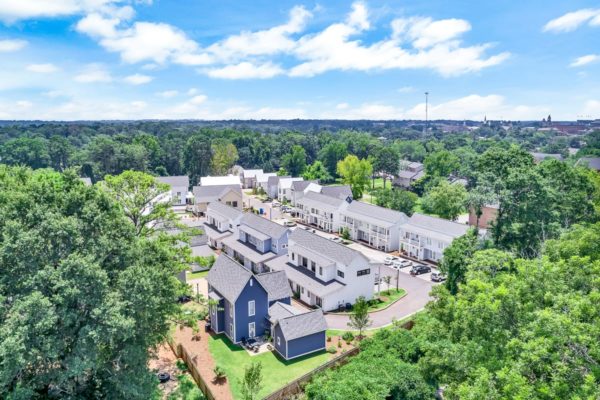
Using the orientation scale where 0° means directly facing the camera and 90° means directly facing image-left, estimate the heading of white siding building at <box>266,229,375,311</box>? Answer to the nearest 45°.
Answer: approximately 45°

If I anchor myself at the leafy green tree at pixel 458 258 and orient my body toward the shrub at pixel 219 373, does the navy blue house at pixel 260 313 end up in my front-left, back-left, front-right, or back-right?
front-right

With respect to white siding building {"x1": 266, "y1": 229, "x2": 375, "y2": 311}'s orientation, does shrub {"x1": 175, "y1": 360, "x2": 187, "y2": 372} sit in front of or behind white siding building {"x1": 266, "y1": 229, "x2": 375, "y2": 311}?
in front

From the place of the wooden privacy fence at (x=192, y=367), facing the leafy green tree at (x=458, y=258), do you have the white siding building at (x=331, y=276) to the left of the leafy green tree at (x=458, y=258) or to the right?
left

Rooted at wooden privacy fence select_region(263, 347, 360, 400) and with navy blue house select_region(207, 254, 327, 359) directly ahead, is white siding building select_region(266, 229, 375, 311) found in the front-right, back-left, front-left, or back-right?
front-right

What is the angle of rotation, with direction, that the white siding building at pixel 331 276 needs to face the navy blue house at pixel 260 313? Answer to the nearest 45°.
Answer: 0° — it already faces it

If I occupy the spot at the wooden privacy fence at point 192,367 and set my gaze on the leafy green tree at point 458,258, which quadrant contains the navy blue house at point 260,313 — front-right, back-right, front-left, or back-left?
front-left

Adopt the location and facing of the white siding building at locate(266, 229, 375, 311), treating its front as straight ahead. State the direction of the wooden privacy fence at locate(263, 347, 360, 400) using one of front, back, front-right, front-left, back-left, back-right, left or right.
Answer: front-left

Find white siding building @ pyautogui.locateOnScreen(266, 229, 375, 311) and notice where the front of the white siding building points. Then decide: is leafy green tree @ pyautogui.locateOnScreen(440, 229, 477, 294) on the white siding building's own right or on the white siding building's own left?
on the white siding building's own left
